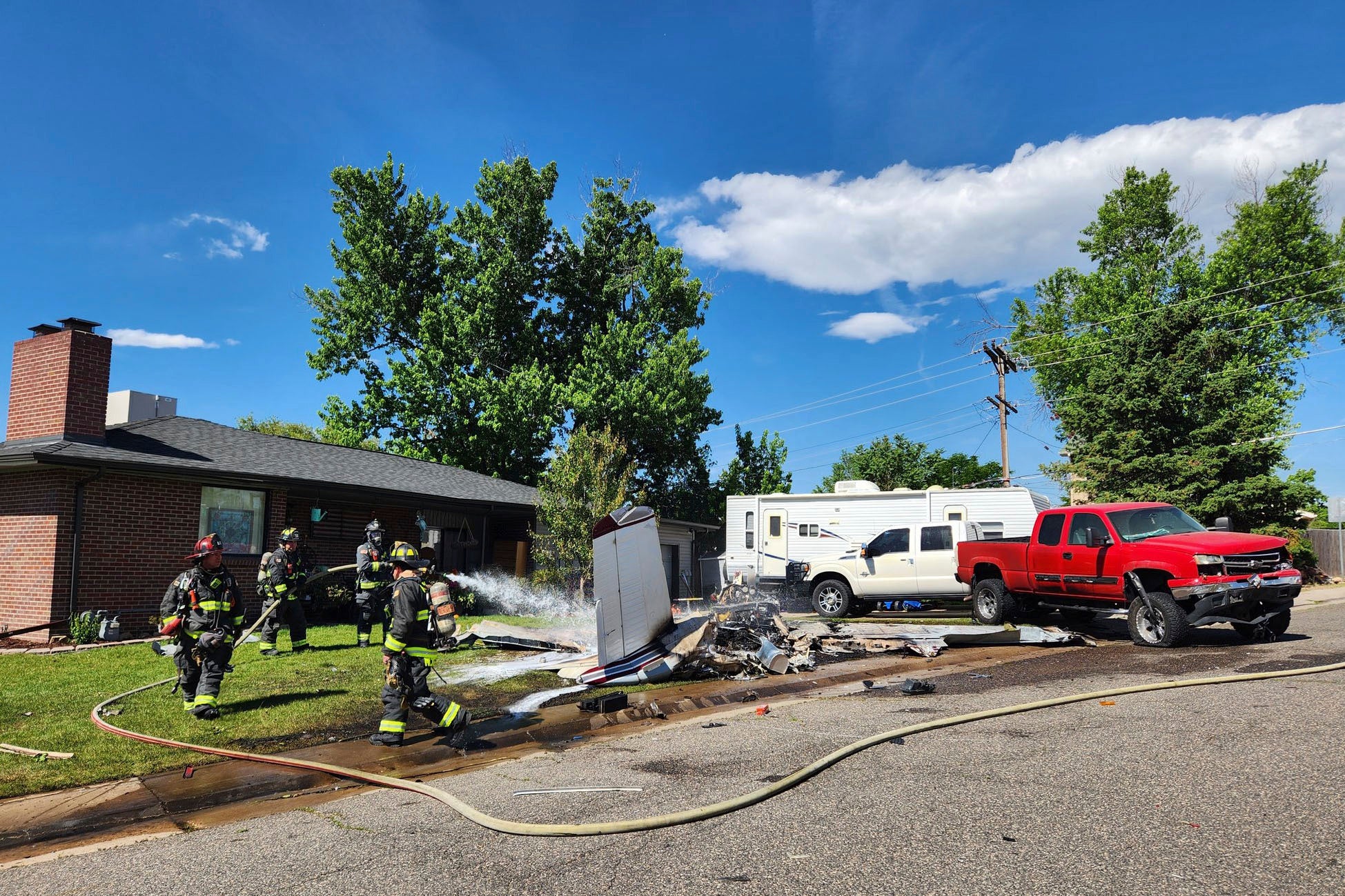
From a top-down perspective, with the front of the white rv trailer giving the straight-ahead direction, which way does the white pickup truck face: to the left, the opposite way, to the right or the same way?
the opposite way

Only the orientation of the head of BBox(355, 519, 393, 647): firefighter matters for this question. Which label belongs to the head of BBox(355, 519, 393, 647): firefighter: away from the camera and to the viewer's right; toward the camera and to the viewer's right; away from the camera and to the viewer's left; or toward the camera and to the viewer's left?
toward the camera and to the viewer's right

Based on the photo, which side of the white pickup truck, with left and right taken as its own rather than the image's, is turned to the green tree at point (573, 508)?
front

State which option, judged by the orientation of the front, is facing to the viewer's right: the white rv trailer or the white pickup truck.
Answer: the white rv trailer

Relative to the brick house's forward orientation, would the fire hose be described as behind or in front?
in front

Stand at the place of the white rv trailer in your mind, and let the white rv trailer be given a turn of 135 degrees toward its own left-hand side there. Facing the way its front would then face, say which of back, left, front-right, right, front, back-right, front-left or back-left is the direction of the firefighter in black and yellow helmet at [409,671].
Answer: back-left

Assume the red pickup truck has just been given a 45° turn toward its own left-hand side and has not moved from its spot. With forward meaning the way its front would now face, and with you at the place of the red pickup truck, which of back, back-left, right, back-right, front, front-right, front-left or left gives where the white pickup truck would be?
back-left

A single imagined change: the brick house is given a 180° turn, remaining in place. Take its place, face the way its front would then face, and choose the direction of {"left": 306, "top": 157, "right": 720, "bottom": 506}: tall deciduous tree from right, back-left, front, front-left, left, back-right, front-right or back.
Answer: right

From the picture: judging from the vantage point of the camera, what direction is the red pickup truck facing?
facing the viewer and to the right of the viewer

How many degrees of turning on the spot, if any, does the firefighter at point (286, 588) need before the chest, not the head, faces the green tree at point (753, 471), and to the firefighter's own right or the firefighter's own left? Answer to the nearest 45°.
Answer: approximately 90° to the firefighter's own left

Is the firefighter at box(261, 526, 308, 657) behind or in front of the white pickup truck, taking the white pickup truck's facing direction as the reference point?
in front

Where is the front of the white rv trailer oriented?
to the viewer's right

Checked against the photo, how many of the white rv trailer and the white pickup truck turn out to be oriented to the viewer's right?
1
